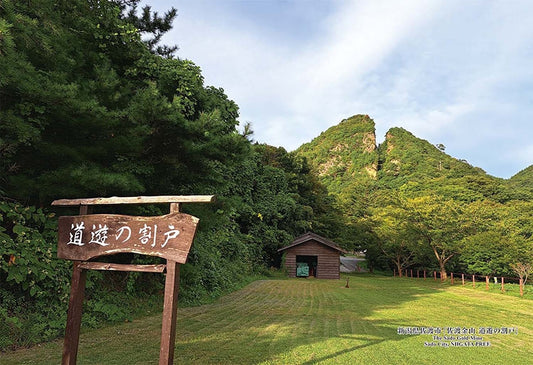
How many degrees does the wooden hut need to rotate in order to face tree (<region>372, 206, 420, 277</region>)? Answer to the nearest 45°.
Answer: approximately 135° to its left

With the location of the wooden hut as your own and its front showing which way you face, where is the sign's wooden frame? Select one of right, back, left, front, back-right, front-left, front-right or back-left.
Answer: front

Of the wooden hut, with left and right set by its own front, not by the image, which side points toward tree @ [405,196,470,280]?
left

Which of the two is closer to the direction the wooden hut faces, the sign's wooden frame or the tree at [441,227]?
the sign's wooden frame

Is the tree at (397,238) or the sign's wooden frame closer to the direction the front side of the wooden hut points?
the sign's wooden frame

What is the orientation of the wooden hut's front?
toward the camera
